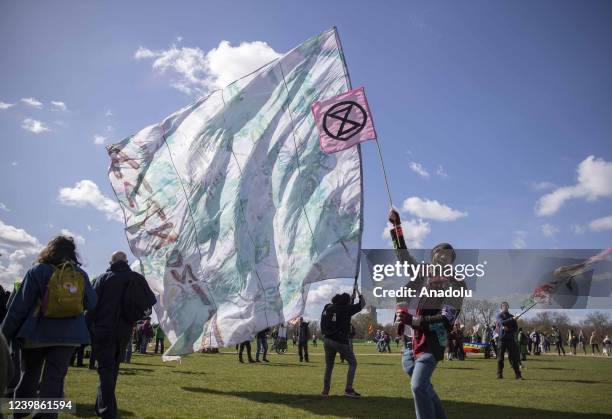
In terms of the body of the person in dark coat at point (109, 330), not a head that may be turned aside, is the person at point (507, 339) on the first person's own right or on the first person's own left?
on the first person's own right

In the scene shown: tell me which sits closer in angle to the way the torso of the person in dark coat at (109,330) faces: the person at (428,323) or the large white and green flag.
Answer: the large white and green flag

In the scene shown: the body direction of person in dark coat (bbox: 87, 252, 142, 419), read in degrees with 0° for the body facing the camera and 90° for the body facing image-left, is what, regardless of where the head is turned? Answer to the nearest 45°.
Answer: approximately 180°

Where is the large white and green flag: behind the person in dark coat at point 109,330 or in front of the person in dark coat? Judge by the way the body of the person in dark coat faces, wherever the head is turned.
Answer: in front

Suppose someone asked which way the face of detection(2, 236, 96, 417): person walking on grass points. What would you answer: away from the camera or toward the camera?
away from the camera

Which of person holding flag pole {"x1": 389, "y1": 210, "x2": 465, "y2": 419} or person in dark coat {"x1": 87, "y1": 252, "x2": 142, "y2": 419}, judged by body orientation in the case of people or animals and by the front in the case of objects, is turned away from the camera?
the person in dark coat

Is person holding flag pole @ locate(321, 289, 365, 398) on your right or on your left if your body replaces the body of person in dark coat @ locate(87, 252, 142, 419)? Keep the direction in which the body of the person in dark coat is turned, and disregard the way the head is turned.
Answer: on your right

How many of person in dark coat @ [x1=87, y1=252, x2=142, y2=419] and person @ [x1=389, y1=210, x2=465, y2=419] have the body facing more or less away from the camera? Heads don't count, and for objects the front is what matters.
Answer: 1
